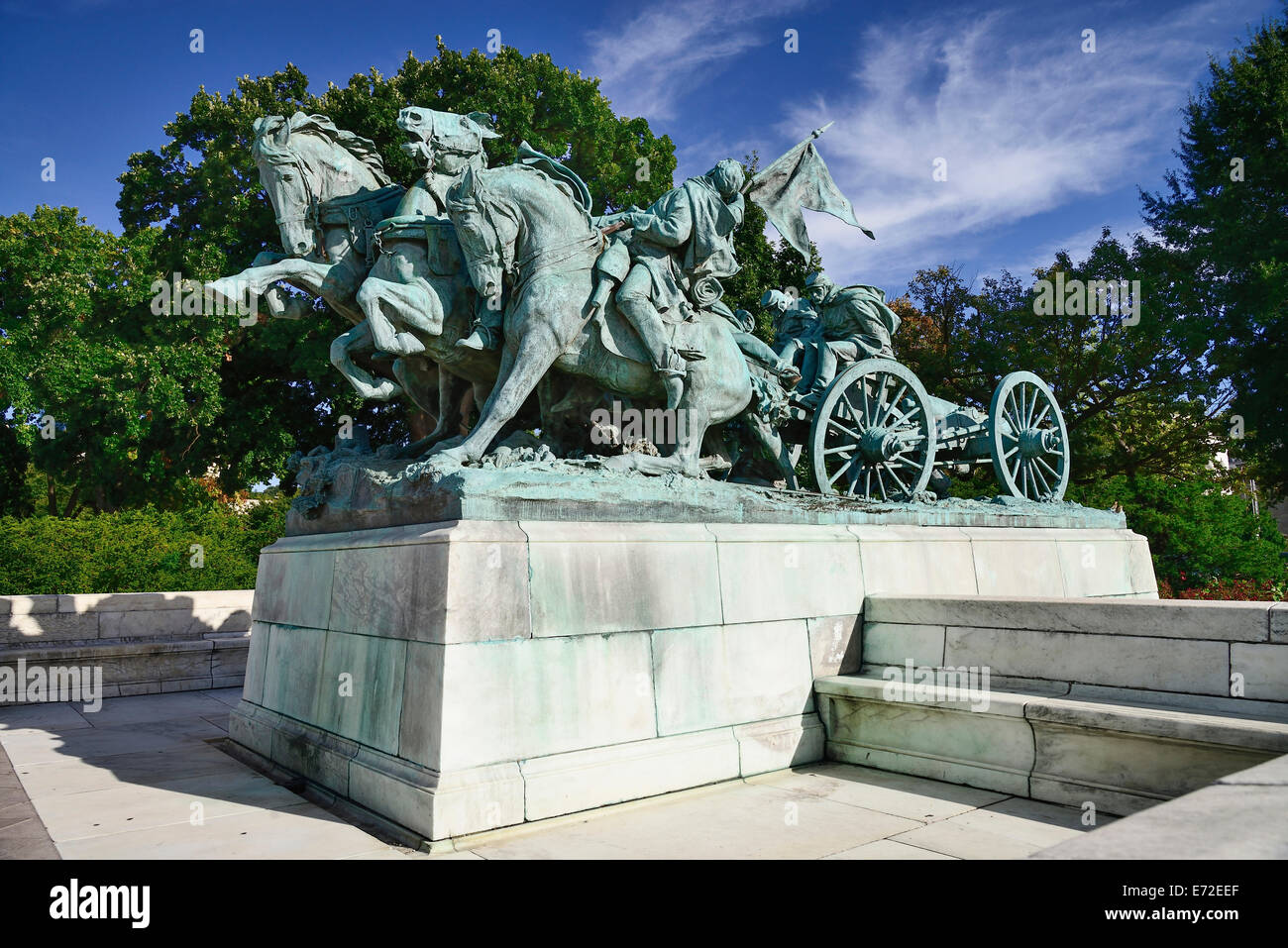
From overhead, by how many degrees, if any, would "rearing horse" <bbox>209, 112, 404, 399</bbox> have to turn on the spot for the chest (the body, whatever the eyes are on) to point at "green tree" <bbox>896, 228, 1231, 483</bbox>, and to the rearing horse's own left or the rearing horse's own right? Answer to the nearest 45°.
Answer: approximately 180°

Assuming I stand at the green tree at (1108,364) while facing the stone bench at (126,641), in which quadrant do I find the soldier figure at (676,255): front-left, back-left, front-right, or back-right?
front-left

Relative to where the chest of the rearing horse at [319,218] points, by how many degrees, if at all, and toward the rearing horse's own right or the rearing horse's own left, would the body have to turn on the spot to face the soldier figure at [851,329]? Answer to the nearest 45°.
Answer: approximately 135° to the rearing horse's own left

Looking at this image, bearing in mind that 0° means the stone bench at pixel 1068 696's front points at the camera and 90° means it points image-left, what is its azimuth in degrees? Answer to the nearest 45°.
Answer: approximately 45°

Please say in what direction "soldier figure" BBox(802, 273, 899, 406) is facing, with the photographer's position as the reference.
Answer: facing the viewer and to the left of the viewer

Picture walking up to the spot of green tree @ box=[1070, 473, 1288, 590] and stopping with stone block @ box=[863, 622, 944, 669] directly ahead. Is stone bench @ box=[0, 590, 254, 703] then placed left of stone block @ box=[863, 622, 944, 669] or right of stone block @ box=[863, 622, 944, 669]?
right

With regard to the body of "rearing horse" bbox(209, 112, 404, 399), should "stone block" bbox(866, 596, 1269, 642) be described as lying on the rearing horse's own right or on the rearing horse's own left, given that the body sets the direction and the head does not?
on the rearing horse's own left
